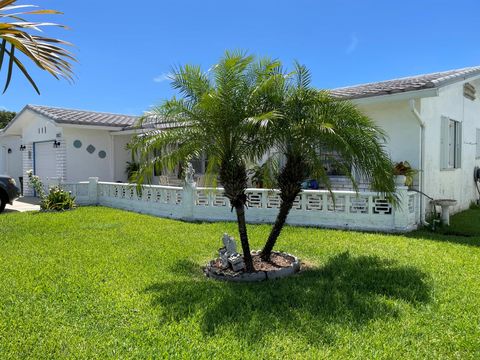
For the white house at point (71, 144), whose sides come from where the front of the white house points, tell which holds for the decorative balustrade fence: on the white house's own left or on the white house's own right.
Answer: on the white house's own left

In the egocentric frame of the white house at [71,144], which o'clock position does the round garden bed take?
The round garden bed is roughly at 10 o'clock from the white house.

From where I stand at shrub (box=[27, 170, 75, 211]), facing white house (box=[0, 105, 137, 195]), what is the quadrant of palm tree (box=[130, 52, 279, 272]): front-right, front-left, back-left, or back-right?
back-right

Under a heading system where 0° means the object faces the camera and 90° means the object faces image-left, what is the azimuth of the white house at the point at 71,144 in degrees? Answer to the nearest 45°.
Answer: approximately 45°

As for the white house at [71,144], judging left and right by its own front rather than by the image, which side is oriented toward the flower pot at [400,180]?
left

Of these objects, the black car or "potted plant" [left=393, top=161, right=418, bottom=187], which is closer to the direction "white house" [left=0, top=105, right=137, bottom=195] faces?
the black car

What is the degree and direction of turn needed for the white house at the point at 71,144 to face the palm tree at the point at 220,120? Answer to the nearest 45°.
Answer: approximately 45° to its left

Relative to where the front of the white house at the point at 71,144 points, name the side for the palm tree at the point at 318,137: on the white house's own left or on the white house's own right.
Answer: on the white house's own left

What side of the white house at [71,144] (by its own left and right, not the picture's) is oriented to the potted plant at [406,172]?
left

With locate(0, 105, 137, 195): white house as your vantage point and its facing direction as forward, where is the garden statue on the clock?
The garden statue is roughly at 10 o'clock from the white house.
